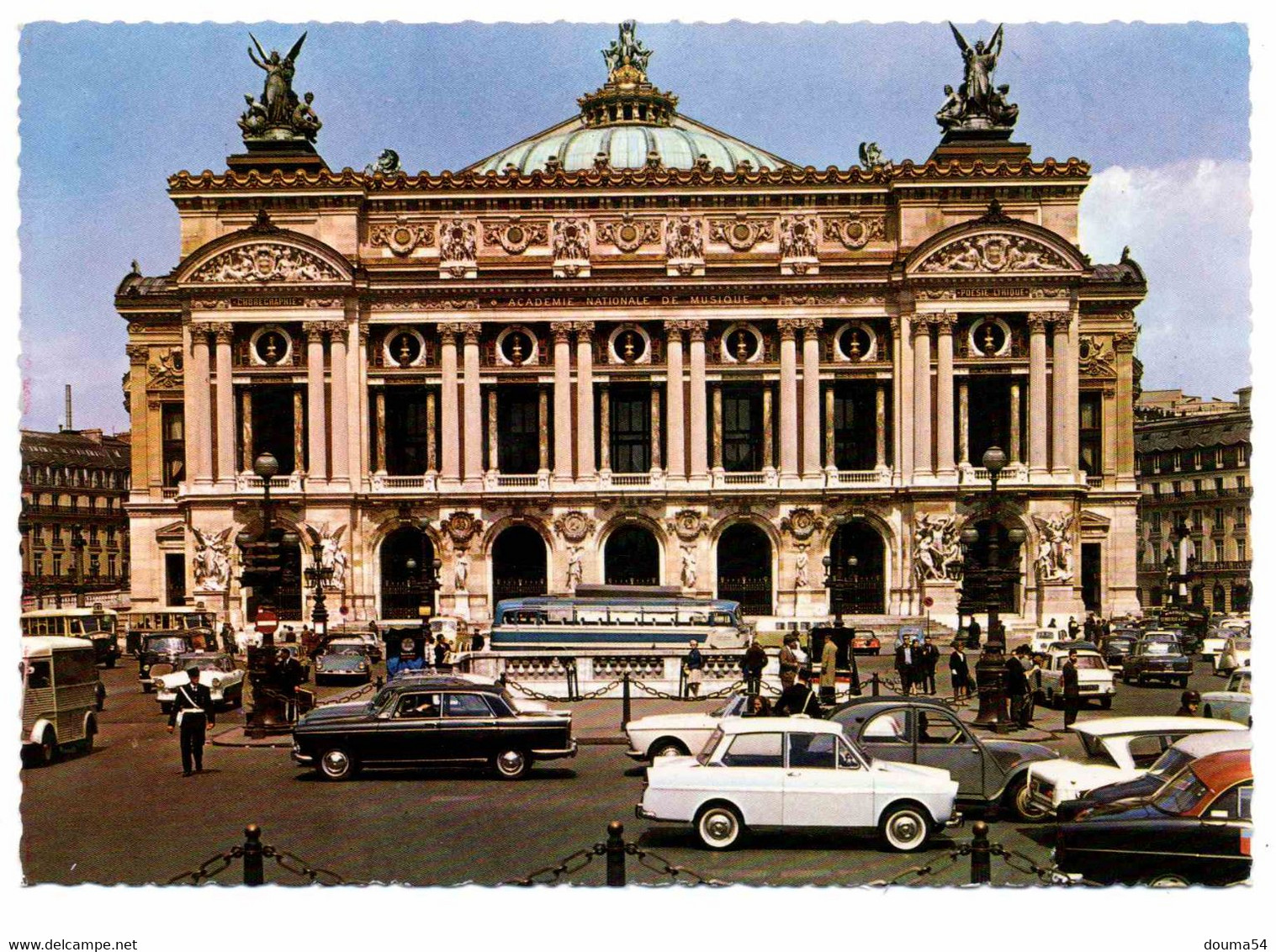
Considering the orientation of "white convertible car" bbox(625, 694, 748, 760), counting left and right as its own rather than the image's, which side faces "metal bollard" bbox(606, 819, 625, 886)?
left

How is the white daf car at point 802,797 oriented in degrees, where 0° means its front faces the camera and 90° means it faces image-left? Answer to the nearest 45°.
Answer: approximately 270°

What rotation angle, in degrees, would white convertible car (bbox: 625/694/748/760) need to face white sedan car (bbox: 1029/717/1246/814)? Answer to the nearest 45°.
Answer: approximately 135° to its left

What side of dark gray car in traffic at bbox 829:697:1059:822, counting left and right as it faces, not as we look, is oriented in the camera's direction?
right

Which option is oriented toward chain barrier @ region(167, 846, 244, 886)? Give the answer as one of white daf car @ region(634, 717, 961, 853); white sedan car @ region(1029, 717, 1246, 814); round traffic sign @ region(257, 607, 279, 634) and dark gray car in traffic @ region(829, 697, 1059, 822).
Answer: the round traffic sign

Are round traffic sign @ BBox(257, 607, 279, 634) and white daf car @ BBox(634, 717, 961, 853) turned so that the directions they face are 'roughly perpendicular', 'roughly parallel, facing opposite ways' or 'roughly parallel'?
roughly perpendicular

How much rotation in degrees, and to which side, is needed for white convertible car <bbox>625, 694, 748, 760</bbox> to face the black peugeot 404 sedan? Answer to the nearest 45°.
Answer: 0° — it already faces it

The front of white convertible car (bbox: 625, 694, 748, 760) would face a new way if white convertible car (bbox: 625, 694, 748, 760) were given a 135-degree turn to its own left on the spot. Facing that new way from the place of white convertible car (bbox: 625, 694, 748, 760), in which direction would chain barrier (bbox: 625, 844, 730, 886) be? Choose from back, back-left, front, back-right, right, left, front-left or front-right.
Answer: front-right
